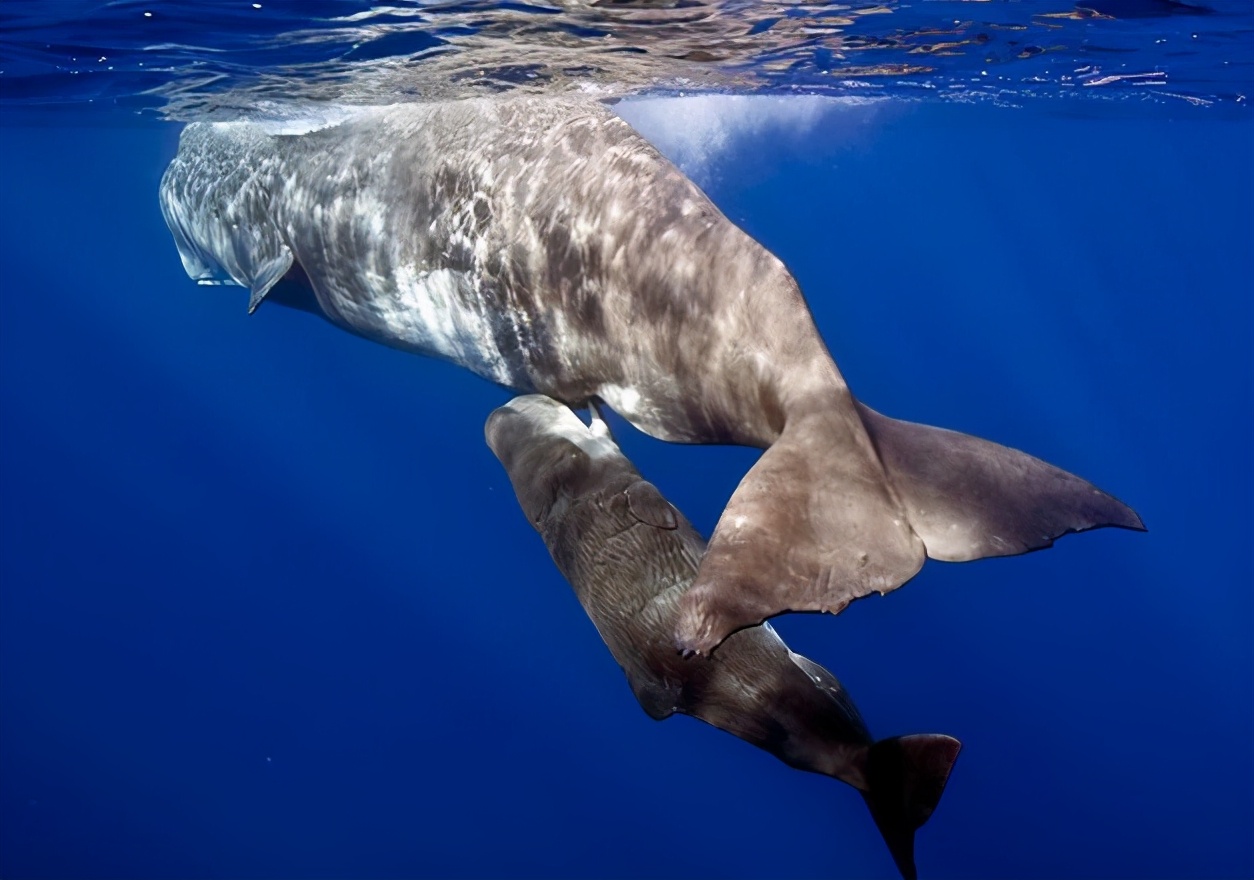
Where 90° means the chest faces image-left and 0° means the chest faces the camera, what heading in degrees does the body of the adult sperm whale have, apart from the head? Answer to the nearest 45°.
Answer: approximately 135°
